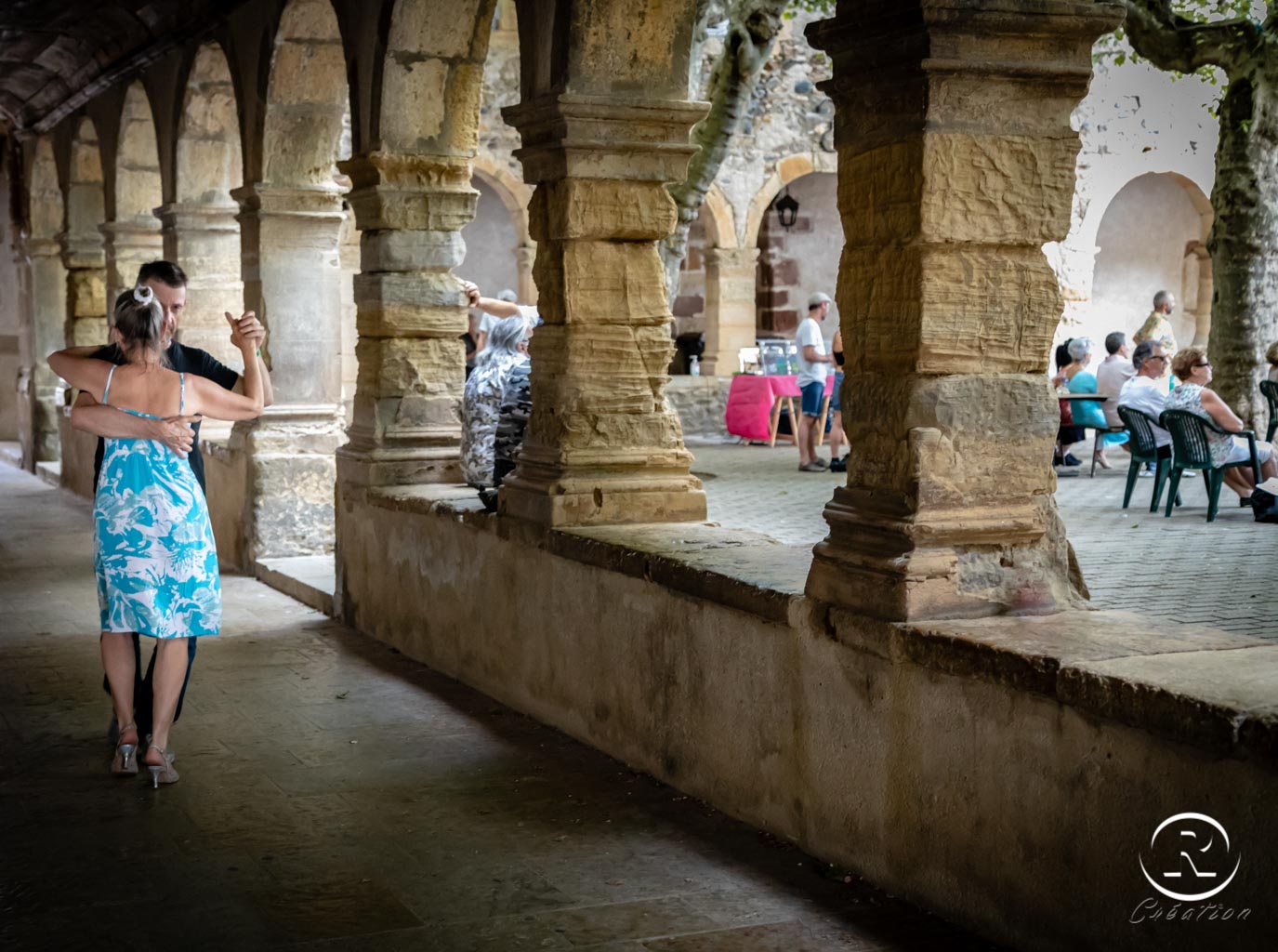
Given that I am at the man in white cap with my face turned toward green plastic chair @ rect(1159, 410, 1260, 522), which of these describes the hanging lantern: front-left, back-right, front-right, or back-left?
back-left

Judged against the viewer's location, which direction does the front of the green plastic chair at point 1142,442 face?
facing away from the viewer and to the right of the viewer

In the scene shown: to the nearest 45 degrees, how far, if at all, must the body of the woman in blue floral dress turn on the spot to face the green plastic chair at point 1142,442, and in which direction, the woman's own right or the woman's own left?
approximately 45° to the woman's own right

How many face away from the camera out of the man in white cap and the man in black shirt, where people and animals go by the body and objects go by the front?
0

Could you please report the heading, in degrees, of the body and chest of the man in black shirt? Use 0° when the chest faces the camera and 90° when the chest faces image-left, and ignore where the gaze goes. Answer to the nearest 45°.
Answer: approximately 0°

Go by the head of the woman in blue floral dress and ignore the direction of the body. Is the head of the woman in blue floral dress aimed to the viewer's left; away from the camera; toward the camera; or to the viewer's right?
away from the camera

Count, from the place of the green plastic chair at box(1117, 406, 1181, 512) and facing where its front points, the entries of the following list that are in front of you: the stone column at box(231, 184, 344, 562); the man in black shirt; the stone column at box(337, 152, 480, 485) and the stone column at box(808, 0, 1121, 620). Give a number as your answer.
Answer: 0

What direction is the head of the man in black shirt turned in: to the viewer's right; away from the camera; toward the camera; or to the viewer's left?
toward the camera

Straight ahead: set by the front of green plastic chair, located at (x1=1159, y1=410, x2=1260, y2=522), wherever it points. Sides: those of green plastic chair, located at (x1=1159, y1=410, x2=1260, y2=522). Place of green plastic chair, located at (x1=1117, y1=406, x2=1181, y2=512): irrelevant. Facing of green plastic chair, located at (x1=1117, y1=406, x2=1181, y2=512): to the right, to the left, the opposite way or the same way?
the same way
